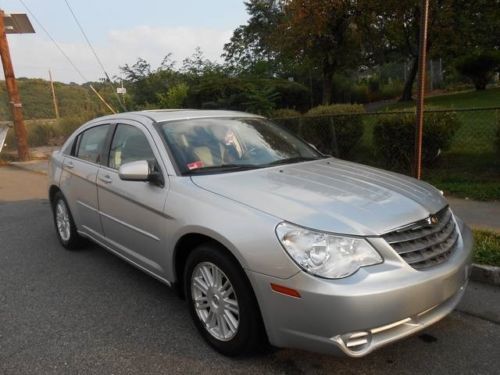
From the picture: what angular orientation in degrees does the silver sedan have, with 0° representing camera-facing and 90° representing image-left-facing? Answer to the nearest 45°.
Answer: approximately 315°

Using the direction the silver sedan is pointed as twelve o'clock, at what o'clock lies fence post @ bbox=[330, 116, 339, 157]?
The fence post is roughly at 8 o'clock from the silver sedan.

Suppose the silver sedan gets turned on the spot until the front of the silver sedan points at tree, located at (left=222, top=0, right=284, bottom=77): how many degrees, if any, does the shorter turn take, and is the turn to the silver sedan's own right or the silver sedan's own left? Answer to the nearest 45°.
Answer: approximately 135° to the silver sedan's own left

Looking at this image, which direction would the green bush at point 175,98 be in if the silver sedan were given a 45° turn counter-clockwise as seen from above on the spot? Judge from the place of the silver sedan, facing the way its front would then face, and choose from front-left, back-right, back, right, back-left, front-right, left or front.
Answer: left

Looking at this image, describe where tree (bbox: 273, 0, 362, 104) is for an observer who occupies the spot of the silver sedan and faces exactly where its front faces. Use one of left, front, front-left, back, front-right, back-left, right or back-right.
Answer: back-left

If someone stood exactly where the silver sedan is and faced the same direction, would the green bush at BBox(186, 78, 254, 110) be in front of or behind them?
behind

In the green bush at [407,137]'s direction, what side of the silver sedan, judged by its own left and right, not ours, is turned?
left

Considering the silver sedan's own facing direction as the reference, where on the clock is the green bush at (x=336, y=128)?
The green bush is roughly at 8 o'clock from the silver sedan.

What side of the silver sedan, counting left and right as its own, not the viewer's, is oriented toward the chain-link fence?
left

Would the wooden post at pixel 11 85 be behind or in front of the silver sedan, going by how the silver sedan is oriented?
behind

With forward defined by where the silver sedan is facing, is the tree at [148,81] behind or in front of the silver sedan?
behind
